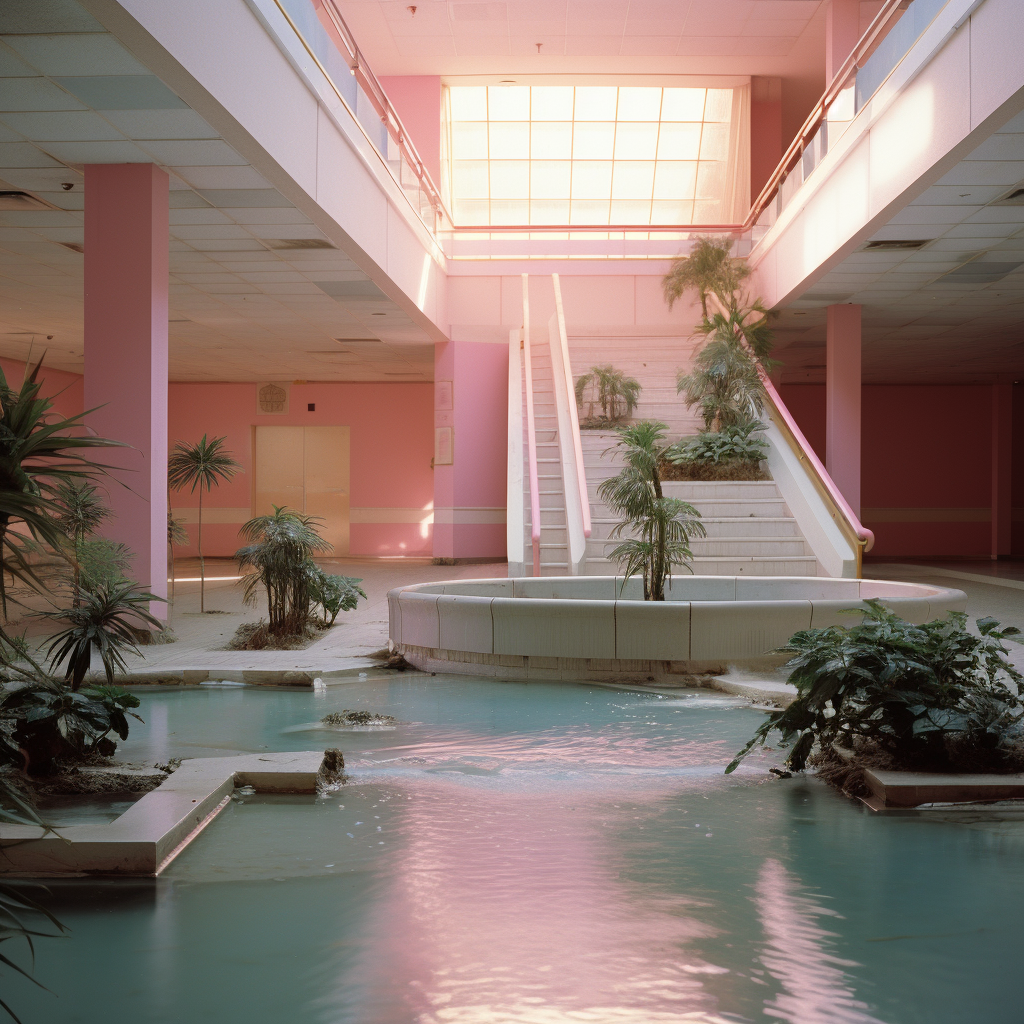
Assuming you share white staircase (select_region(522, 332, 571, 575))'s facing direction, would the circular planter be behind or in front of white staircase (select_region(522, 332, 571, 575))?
in front

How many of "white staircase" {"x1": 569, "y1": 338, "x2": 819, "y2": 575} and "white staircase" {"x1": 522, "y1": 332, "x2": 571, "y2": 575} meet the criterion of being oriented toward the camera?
2

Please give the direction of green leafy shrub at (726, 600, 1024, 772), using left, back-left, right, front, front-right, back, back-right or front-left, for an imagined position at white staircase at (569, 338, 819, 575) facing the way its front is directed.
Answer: front

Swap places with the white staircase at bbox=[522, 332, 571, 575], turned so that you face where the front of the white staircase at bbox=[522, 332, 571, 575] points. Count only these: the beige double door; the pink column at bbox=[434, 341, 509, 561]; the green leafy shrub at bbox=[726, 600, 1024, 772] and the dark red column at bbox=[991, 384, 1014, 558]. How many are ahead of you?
1

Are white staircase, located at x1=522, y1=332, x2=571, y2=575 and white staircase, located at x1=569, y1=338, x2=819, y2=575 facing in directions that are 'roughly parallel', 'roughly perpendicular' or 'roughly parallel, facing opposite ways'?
roughly parallel

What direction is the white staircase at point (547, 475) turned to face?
toward the camera

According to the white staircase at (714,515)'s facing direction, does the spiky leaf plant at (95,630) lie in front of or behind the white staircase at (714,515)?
in front

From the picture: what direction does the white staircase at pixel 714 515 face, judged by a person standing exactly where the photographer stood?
facing the viewer

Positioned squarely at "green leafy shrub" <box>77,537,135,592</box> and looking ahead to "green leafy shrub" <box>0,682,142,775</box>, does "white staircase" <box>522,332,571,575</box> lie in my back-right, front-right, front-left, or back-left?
back-left

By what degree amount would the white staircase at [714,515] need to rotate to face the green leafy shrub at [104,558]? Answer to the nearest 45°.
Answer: approximately 45° to its right

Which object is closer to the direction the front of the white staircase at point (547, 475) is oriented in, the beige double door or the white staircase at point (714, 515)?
the white staircase
